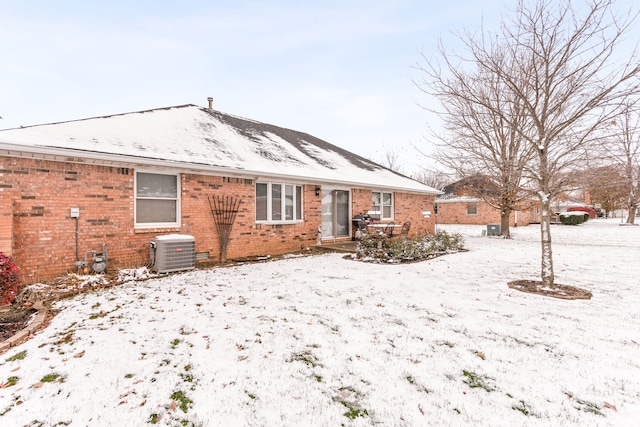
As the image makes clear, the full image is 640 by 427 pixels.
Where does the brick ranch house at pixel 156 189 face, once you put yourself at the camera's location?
facing away from the viewer and to the left of the viewer

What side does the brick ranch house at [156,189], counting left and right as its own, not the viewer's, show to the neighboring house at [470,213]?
right

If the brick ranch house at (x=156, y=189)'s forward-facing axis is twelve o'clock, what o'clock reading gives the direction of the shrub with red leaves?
The shrub with red leaves is roughly at 8 o'clock from the brick ranch house.

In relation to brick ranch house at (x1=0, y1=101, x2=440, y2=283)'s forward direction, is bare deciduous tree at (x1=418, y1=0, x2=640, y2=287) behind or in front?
behind
